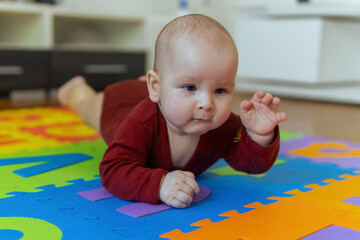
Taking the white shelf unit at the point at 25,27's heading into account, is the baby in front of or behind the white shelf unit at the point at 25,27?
in front

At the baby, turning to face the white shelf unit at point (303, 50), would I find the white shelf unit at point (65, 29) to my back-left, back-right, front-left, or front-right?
front-left

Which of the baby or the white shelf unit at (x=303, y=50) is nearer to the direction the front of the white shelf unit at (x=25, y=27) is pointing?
the baby

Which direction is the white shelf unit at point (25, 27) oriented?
toward the camera

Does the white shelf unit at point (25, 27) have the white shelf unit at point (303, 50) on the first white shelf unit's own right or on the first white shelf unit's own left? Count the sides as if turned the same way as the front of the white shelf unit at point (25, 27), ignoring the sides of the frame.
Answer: on the first white shelf unit's own left
